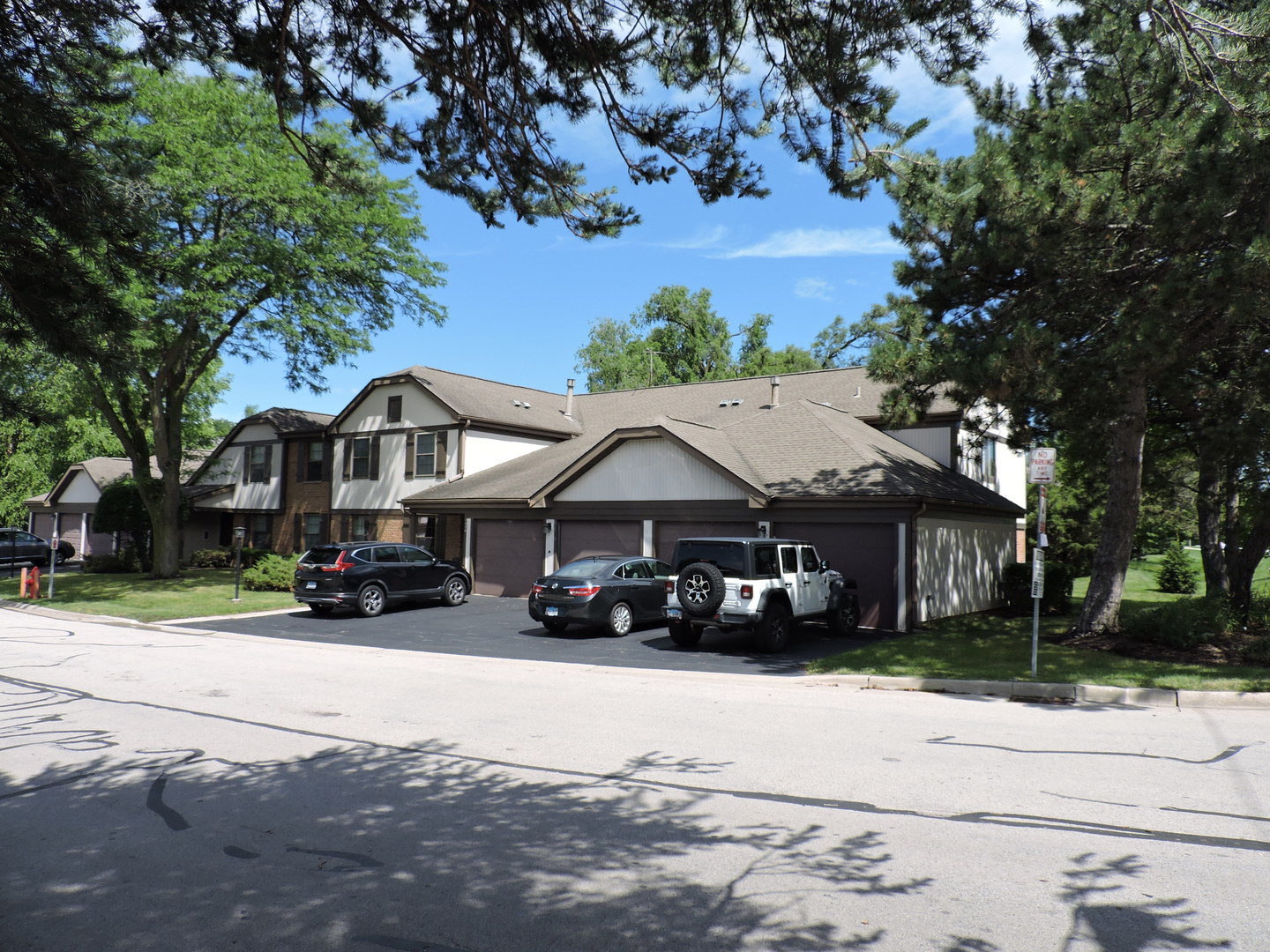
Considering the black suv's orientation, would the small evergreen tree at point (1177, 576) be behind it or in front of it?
in front

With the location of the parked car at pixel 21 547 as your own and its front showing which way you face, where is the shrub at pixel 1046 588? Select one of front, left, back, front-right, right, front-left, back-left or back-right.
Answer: front-right

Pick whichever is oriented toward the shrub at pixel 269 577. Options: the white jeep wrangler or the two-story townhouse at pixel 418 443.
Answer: the two-story townhouse

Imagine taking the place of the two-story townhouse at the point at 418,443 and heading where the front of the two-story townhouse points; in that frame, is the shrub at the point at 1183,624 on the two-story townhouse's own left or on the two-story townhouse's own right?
on the two-story townhouse's own left

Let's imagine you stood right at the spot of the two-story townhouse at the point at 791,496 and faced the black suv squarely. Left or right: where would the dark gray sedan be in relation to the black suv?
left

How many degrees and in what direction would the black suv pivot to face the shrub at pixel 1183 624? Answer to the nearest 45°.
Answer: approximately 90° to its right

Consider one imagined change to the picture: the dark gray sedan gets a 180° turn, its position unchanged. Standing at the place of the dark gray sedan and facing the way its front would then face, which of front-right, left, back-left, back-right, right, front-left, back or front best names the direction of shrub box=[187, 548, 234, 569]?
right

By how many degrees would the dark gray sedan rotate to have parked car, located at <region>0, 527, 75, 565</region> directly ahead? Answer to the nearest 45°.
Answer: approximately 90° to its left

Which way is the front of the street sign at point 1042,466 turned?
toward the camera

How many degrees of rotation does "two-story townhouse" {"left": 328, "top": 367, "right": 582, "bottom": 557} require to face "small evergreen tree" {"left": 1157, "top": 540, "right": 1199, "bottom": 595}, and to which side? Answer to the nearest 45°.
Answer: approximately 135° to its left

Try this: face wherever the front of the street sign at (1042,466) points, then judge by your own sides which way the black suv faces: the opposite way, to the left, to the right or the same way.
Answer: the opposite way

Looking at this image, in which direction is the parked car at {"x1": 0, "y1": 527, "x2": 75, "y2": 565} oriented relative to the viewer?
to the viewer's right

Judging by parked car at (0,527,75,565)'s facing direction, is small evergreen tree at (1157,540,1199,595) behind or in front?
in front

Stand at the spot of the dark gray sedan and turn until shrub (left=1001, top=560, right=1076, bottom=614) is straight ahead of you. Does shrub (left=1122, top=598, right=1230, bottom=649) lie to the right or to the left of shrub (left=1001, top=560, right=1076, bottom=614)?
right

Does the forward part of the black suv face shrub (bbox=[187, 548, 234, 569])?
no

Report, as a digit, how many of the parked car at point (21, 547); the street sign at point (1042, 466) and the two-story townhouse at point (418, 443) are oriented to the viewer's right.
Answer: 1

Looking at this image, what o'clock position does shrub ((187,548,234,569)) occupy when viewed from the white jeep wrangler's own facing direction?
The shrub is roughly at 9 o'clock from the white jeep wrangler.

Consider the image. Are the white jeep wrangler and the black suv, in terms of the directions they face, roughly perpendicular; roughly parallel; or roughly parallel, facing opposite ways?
roughly parallel
